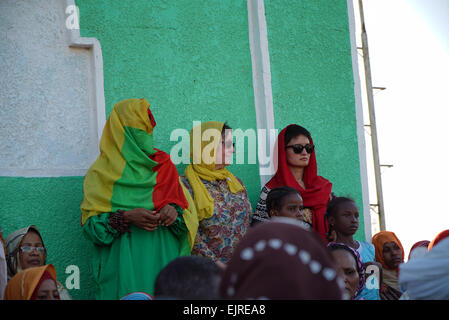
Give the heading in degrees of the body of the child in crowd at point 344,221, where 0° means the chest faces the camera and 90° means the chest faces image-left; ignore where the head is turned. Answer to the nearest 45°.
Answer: approximately 315°

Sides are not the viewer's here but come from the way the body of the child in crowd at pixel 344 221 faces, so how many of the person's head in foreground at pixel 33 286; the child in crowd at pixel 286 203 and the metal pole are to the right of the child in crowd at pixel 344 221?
2

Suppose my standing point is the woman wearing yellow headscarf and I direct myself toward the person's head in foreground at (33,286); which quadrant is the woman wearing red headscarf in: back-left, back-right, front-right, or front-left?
back-left

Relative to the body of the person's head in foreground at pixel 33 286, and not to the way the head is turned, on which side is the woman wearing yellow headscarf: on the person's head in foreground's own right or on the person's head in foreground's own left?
on the person's head in foreground's own left

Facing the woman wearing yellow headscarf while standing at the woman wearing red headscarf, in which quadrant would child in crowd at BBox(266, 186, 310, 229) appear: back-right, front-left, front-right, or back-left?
front-left

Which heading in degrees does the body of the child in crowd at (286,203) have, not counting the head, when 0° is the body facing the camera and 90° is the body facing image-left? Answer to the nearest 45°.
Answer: approximately 315°

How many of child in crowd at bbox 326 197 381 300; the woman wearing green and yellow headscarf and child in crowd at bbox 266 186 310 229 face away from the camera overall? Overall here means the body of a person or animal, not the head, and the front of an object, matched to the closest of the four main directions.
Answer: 0

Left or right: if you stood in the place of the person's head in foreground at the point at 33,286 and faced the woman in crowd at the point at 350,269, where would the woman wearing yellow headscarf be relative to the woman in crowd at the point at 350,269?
left

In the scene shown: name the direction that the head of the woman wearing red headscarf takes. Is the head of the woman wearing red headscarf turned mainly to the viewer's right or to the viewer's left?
to the viewer's right

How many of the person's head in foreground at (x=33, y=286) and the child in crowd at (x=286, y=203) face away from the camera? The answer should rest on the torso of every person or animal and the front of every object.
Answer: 0

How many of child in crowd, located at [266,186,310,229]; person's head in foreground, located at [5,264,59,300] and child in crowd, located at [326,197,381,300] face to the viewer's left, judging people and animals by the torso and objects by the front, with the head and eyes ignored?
0

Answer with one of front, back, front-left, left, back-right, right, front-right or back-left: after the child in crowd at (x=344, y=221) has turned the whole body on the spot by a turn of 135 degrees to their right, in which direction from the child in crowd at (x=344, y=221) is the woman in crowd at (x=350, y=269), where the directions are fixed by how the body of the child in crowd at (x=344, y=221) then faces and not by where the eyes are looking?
left

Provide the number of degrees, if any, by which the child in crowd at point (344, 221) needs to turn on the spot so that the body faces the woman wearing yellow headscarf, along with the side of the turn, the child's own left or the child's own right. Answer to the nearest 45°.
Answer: approximately 135° to the child's own right

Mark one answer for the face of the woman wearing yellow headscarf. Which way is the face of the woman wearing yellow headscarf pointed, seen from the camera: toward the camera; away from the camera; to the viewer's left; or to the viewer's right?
to the viewer's right

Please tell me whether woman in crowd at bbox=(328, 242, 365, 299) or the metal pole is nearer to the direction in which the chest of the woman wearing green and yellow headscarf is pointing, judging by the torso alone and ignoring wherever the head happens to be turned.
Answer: the woman in crowd

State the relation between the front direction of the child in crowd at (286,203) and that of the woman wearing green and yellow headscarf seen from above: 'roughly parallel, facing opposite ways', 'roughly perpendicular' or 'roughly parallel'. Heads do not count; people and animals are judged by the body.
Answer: roughly parallel

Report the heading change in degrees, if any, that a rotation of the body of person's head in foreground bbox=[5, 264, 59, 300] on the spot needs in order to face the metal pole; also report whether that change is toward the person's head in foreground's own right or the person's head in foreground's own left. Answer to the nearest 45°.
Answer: approximately 90° to the person's head in foreground's own left

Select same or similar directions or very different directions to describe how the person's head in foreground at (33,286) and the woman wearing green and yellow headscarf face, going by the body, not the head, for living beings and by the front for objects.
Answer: same or similar directions

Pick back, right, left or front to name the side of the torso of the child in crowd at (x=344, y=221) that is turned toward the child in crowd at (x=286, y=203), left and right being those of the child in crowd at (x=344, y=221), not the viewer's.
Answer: right

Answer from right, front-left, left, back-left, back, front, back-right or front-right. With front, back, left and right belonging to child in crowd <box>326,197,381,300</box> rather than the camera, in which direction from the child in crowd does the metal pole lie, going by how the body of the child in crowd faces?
back-left
